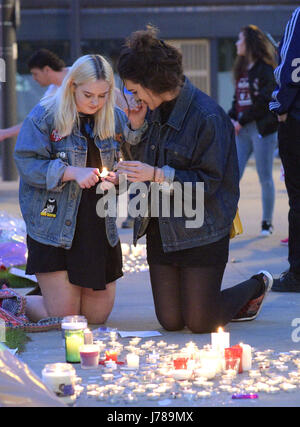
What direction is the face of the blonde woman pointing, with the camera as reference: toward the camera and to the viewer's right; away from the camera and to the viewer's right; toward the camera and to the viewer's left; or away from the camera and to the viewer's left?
toward the camera and to the viewer's right

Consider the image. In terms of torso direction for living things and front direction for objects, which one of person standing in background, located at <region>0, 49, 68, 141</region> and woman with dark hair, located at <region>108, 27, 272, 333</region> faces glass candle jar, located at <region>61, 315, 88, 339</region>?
the woman with dark hair

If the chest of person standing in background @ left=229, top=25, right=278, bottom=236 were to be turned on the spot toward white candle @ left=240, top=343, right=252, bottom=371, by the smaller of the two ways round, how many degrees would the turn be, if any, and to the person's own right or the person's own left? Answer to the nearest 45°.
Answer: approximately 45° to the person's own left

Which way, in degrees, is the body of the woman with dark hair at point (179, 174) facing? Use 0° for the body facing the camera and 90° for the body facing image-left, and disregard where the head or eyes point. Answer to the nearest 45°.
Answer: approximately 45°

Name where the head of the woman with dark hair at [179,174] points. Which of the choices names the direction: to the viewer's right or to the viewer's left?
to the viewer's left

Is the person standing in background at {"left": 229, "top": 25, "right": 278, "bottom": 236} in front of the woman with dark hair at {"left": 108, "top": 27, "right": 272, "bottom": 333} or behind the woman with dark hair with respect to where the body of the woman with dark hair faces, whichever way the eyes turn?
behind
